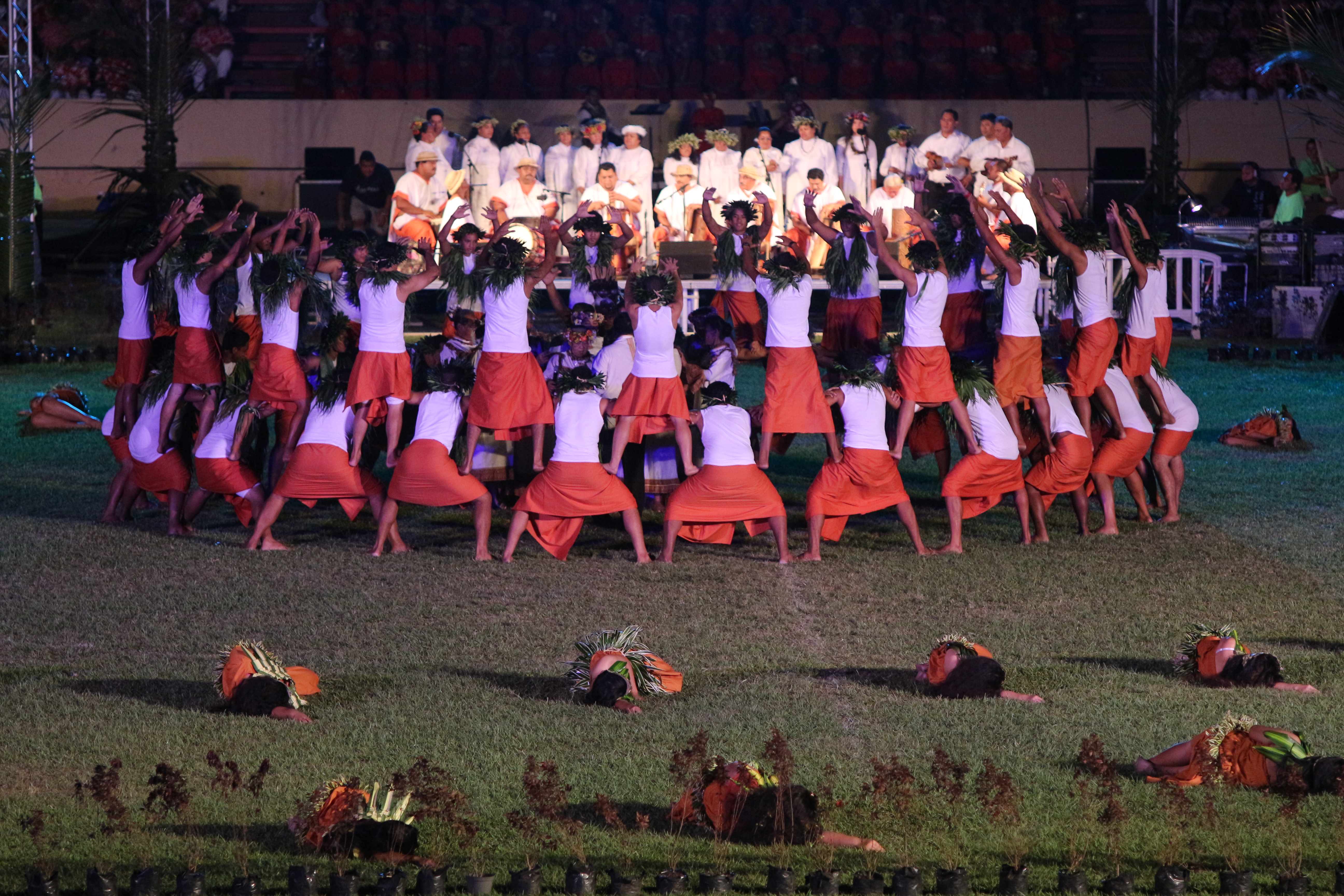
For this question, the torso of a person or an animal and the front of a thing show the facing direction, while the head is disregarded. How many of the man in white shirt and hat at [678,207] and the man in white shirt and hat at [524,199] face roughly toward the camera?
2

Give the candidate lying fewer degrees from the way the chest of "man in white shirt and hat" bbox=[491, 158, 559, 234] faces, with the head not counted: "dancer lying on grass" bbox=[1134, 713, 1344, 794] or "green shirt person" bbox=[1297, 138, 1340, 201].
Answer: the dancer lying on grass

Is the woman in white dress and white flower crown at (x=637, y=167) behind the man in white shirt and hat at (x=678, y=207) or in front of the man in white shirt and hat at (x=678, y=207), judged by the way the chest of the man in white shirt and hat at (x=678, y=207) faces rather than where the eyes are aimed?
behind

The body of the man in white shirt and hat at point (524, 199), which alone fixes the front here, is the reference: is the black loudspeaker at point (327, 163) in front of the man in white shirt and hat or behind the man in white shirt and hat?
behind

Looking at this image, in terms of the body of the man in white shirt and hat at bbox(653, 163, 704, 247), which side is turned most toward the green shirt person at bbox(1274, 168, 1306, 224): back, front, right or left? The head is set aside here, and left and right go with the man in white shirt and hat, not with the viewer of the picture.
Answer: left

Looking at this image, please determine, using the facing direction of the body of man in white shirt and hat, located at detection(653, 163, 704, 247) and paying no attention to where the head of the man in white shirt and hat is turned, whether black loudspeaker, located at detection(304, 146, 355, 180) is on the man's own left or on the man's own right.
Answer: on the man's own right

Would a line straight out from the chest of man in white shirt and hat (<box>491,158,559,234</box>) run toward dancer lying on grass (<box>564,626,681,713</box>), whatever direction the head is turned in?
yes

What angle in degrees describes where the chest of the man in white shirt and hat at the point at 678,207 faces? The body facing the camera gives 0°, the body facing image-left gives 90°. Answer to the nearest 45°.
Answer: approximately 0°

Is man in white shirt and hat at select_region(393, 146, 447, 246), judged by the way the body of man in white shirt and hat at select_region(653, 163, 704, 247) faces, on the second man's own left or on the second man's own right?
on the second man's own right
